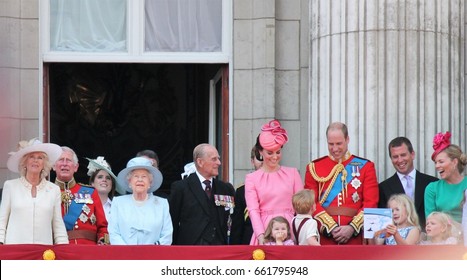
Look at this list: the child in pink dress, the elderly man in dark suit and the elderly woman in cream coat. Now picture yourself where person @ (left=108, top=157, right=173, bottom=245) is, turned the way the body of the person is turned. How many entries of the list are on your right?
1

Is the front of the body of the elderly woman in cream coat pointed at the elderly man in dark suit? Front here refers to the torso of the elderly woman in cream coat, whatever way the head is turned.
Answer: no

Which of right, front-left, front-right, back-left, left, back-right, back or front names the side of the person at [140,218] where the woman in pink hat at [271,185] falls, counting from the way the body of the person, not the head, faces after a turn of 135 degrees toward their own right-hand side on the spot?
back-right

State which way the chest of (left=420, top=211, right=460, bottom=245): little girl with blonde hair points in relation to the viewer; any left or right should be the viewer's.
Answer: facing the viewer and to the left of the viewer

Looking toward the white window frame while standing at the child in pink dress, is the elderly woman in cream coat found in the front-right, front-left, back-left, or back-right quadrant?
front-left

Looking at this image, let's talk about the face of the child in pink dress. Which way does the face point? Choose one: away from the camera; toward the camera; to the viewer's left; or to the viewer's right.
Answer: toward the camera

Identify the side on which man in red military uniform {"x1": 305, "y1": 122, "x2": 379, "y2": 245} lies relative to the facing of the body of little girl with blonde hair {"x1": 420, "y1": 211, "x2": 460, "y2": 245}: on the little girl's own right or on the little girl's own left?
on the little girl's own right

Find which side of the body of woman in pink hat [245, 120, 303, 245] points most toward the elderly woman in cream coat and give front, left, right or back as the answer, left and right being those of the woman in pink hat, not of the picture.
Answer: right

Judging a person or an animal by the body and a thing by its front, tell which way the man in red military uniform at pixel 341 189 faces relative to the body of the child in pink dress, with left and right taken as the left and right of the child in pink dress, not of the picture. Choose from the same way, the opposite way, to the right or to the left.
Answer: the same way

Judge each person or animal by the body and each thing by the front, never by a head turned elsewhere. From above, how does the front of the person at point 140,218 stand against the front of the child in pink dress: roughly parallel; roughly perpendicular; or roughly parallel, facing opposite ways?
roughly parallel

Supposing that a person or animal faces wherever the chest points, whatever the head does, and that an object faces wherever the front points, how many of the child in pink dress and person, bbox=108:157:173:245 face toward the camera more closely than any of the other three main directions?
2

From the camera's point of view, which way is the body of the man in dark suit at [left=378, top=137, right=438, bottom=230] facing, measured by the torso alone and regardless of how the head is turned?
toward the camera

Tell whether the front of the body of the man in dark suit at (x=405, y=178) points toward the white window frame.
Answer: no

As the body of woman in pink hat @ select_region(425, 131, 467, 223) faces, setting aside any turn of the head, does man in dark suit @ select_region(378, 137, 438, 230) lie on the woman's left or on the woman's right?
on the woman's right
